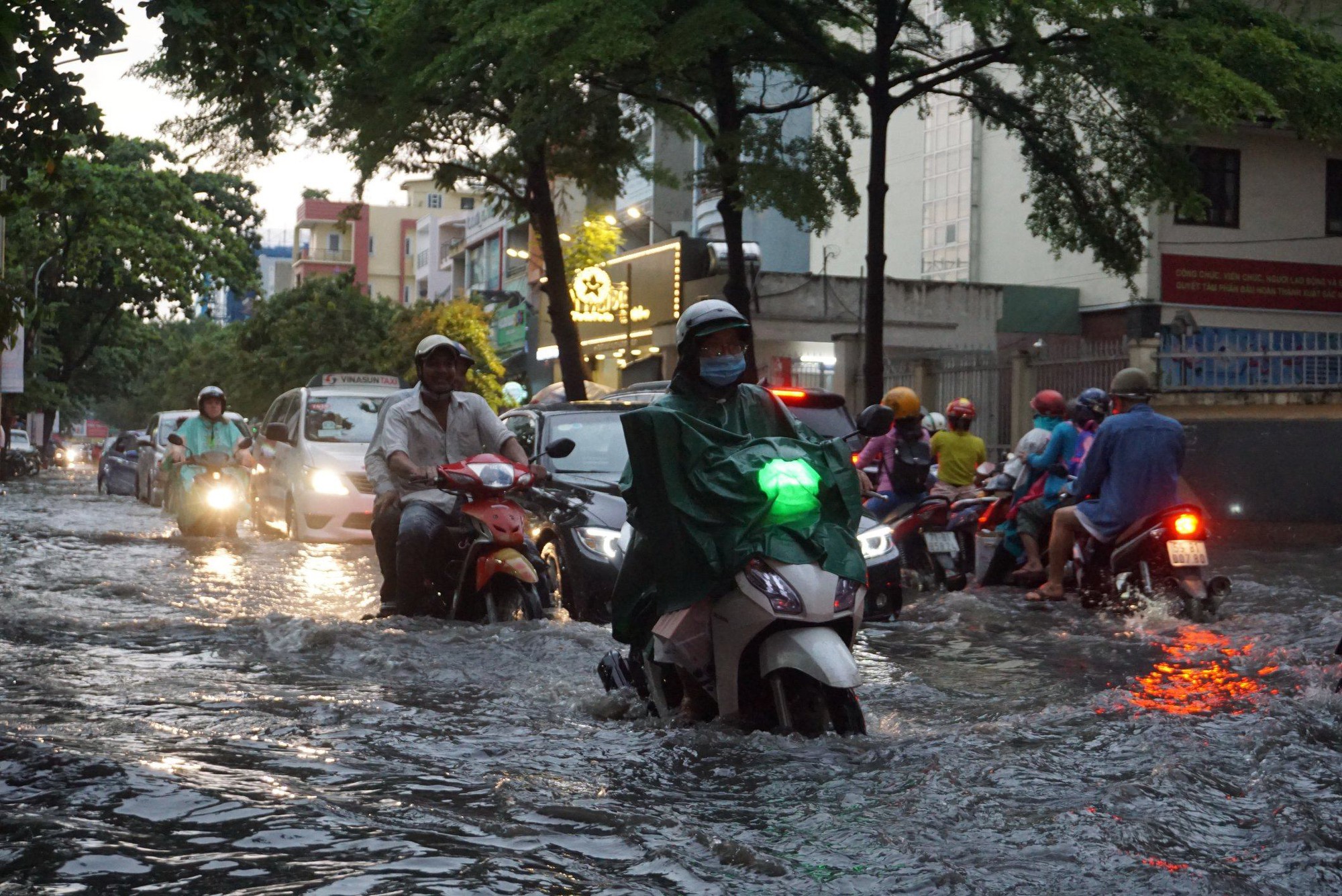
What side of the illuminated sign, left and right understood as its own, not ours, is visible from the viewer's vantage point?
front

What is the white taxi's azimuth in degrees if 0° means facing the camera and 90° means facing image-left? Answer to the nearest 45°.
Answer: approximately 315°

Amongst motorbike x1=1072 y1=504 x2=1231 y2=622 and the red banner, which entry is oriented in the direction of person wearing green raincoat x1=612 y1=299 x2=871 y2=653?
the red banner

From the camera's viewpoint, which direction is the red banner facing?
toward the camera

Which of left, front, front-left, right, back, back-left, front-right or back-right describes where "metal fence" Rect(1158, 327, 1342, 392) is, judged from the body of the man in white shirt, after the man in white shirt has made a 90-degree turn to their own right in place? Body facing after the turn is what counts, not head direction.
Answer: back

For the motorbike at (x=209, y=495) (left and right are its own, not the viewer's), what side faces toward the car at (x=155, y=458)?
back

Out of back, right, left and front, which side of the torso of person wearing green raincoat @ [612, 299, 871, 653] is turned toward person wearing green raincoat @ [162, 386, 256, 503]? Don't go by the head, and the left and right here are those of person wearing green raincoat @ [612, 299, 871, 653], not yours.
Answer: back

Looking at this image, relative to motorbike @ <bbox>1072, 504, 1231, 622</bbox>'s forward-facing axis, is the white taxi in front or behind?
in front

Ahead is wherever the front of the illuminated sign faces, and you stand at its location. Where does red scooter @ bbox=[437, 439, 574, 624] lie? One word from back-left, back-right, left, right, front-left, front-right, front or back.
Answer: front

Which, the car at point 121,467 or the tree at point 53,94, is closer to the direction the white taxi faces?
the tree

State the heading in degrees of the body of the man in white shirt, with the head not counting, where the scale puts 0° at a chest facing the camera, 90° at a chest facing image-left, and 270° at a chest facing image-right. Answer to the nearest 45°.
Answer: approximately 315°

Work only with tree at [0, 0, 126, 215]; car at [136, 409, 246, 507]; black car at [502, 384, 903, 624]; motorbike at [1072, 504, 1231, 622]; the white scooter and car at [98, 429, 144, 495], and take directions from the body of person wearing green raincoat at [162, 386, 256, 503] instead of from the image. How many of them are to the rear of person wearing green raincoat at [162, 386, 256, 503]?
2

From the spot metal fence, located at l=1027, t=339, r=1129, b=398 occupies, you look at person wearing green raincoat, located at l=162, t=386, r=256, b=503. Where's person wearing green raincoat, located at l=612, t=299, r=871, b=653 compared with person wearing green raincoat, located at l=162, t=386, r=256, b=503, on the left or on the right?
left
